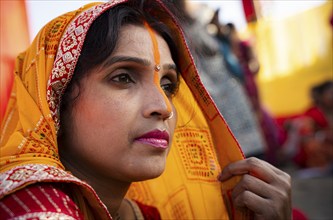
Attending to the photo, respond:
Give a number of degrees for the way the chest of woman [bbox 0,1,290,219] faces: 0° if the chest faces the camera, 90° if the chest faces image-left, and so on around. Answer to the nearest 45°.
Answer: approximately 315°

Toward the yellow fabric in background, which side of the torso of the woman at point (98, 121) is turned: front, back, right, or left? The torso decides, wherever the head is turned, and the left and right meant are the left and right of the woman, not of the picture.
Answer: left

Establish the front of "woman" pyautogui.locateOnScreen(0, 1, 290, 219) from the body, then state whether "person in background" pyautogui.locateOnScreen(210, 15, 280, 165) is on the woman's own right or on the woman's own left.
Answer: on the woman's own left

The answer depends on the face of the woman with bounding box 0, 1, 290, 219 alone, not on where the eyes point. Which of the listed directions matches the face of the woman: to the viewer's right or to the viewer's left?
to the viewer's right

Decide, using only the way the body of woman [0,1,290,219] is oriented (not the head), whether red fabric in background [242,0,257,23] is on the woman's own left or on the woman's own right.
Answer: on the woman's own left
